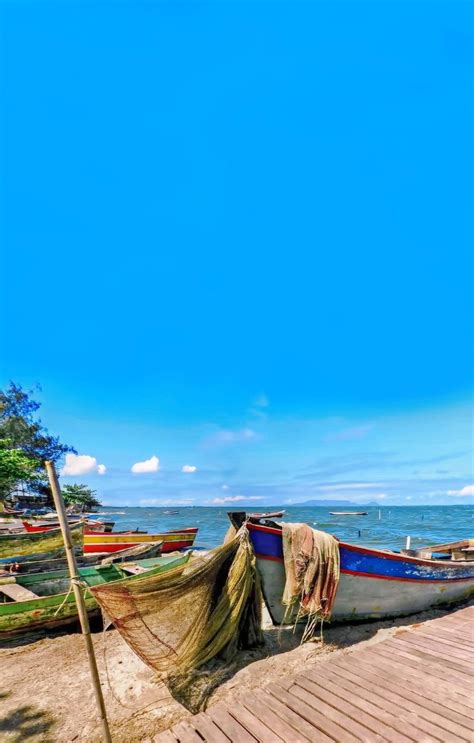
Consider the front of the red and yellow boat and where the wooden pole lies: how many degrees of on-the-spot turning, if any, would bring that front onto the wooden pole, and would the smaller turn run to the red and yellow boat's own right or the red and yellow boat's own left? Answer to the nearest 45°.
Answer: approximately 90° to the red and yellow boat's own right

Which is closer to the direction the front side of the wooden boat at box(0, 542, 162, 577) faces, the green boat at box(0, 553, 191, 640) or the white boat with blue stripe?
the white boat with blue stripe

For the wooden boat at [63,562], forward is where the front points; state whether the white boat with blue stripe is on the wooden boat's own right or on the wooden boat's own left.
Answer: on the wooden boat's own right

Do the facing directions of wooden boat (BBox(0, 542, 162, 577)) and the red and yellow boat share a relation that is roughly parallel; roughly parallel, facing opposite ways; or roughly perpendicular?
roughly parallel

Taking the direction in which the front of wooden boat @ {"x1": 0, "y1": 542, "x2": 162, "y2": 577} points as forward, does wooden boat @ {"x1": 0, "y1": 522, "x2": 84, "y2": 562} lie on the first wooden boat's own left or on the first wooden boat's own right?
on the first wooden boat's own left

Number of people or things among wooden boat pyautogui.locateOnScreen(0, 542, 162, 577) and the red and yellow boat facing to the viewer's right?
2

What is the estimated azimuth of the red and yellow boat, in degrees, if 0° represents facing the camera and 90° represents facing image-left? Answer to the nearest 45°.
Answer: approximately 270°

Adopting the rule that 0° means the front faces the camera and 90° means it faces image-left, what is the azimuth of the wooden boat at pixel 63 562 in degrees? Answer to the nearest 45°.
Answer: approximately 270°

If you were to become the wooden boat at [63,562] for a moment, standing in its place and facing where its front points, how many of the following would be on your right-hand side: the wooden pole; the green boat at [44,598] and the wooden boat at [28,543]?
2

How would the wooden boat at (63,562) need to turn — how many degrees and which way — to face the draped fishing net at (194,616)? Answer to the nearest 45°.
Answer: approximately 90° to its right

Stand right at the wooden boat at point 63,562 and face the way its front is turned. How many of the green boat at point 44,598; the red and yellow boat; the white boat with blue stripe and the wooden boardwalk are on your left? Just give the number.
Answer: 1

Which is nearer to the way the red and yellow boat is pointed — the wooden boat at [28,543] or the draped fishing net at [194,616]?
the draped fishing net

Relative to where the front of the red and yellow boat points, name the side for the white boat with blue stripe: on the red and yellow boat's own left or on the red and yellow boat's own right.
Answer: on the red and yellow boat's own right

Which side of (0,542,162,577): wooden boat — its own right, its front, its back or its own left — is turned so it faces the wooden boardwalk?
right
